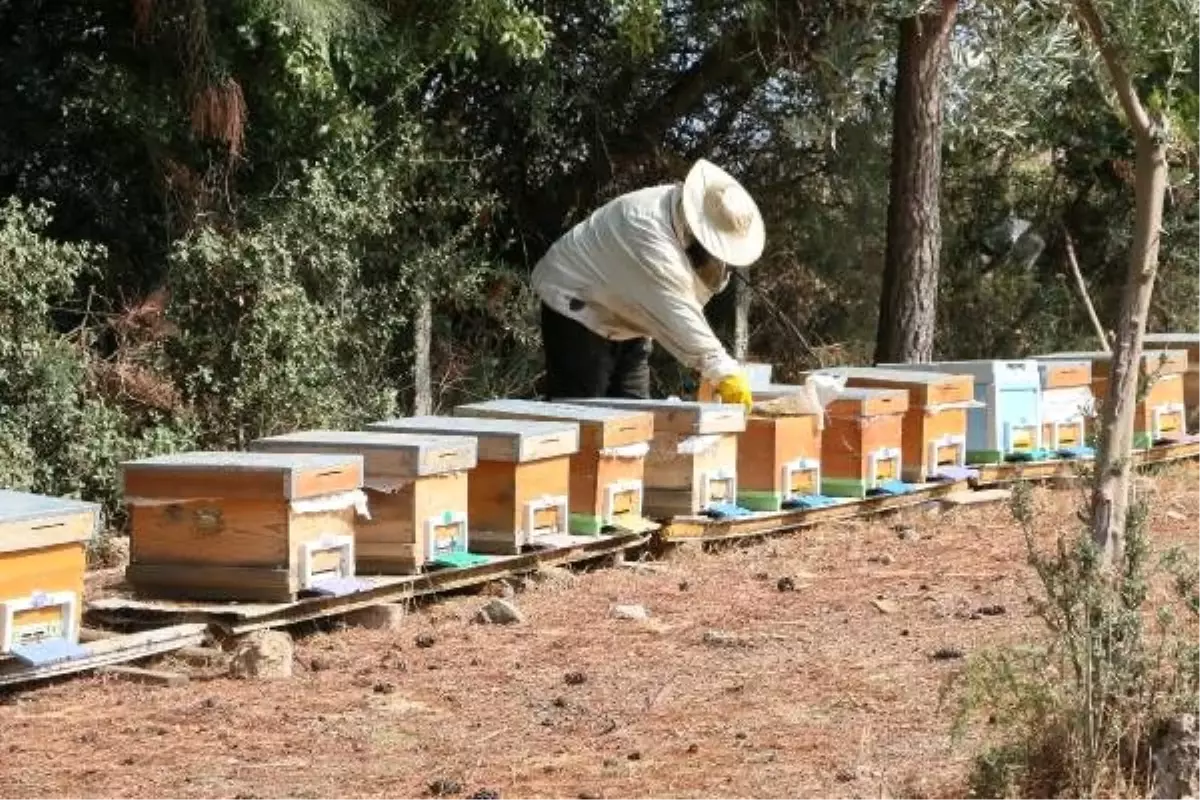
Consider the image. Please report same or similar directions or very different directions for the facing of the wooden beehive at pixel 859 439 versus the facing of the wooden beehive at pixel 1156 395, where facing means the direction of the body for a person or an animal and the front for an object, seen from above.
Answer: same or similar directions

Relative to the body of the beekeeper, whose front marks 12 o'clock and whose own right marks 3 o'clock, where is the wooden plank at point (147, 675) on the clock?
The wooden plank is roughly at 4 o'clock from the beekeeper.

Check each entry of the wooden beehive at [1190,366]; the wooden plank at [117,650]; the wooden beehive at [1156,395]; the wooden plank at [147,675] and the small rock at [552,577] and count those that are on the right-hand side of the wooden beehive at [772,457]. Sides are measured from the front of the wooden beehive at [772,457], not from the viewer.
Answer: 3

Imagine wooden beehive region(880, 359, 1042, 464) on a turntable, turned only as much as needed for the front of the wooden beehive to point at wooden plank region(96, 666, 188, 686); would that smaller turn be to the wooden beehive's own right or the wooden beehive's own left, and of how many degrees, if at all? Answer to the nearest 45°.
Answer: approximately 90° to the wooden beehive's own right

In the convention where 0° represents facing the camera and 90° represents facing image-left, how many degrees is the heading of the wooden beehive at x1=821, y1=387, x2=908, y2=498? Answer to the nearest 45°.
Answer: approximately 315°

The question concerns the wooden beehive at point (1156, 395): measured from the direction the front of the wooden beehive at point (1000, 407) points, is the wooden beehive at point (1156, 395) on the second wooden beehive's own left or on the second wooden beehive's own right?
on the second wooden beehive's own left

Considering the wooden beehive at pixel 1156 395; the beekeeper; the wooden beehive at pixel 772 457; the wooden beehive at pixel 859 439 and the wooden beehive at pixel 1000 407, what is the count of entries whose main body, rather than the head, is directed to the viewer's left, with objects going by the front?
0

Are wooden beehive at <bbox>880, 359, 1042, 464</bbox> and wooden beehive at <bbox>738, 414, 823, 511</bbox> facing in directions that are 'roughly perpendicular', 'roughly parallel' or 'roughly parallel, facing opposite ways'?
roughly parallel

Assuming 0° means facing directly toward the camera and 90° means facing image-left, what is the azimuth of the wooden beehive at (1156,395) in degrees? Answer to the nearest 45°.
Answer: approximately 315°

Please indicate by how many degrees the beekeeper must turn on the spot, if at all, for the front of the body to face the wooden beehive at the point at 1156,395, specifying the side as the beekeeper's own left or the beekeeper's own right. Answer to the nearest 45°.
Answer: approximately 45° to the beekeeper's own left

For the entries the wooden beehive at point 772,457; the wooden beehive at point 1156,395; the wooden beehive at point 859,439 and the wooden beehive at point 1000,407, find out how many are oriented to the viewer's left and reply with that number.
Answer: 0

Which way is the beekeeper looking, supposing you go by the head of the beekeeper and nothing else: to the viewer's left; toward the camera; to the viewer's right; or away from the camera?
to the viewer's right

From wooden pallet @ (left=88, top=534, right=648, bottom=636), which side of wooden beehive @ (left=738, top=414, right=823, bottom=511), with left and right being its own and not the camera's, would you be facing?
right

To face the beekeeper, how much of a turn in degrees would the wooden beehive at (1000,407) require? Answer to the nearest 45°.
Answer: approximately 90° to its right

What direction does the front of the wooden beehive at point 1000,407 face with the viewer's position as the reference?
facing the viewer and to the right of the viewer

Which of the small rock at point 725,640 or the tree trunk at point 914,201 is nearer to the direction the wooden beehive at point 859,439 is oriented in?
the small rock

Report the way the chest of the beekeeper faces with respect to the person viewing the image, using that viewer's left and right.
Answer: facing to the right of the viewer
